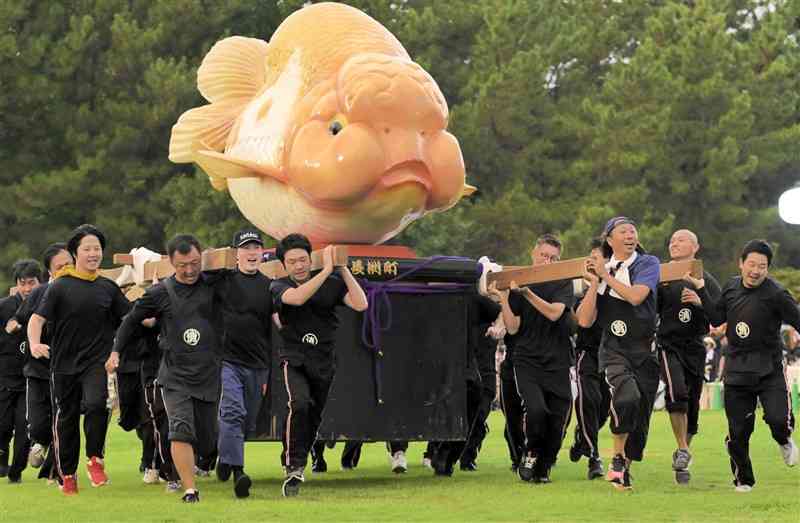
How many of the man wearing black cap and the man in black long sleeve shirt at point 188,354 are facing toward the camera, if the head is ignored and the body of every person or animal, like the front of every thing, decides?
2

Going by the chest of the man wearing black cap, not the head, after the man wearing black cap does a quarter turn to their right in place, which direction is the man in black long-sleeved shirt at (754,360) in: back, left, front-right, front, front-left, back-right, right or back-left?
back

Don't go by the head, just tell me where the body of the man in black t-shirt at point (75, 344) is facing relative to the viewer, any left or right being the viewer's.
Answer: facing the viewer and to the right of the viewer

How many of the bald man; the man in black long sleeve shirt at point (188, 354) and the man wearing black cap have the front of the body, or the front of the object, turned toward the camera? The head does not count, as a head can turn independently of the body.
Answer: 3

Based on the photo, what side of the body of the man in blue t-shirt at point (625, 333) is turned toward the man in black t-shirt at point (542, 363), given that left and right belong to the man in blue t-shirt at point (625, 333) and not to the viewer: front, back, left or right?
right

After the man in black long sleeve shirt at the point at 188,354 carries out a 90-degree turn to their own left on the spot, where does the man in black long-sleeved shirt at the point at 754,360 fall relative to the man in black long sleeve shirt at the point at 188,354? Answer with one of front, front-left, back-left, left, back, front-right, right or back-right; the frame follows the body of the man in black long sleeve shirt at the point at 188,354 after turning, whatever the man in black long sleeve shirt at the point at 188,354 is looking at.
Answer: front

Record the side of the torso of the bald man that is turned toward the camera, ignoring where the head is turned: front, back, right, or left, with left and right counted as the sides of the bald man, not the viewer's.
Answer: front

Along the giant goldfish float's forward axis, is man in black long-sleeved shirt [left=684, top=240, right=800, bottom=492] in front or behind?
in front

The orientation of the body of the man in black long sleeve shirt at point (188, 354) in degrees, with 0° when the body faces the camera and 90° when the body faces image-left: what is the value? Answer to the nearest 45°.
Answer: approximately 0°
